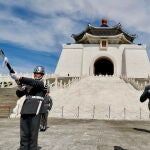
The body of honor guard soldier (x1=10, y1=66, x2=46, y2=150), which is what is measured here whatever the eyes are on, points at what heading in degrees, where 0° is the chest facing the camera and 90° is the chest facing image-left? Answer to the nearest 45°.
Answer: approximately 45°
